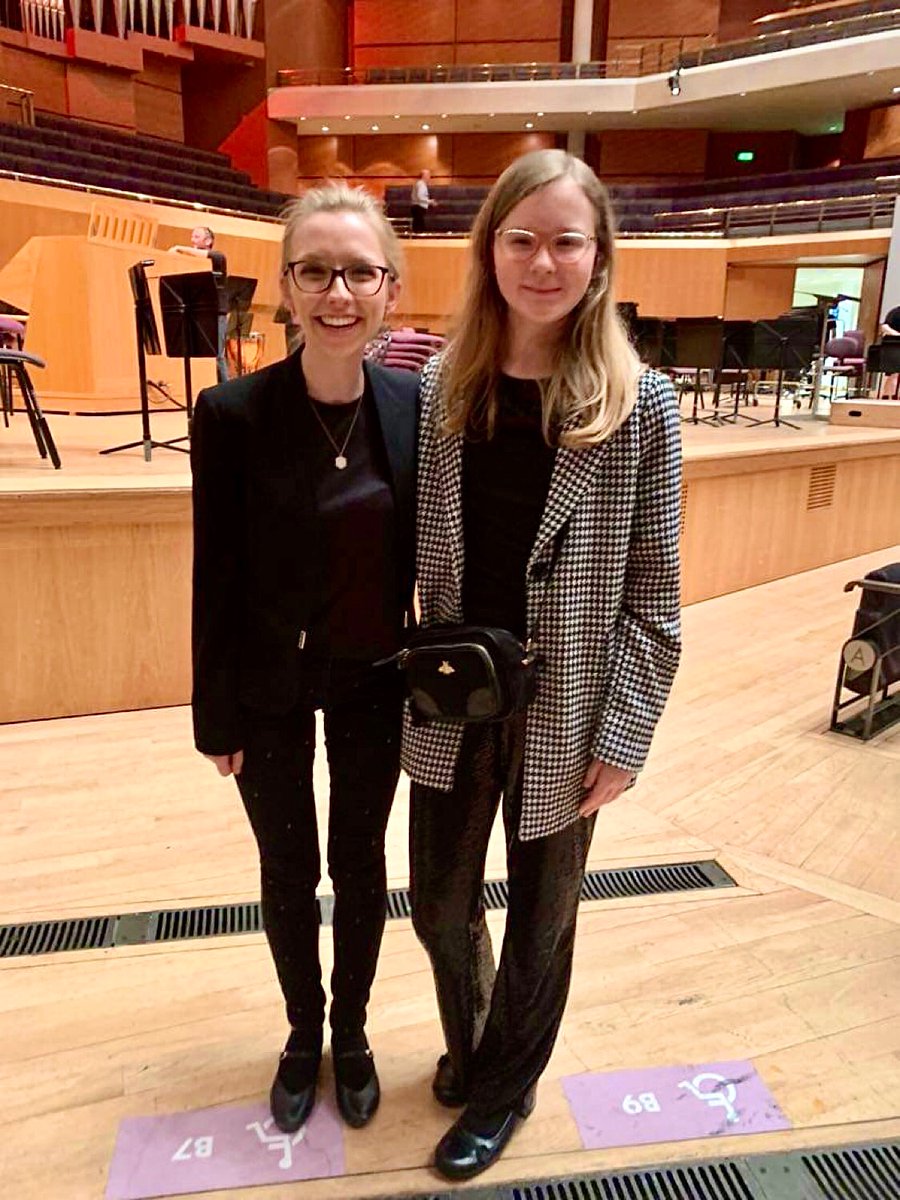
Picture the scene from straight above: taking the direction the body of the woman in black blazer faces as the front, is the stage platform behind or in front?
behind

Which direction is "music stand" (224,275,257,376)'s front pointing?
away from the camera

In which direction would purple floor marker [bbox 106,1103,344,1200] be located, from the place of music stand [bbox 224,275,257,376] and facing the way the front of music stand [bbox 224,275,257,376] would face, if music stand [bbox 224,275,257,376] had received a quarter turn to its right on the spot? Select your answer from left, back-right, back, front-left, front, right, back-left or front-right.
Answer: right

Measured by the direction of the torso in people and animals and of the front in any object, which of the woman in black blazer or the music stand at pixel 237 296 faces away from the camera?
the music stand

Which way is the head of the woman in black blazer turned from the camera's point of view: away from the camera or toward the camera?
toward the camera

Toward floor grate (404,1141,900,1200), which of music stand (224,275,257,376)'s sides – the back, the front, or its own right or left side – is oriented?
back

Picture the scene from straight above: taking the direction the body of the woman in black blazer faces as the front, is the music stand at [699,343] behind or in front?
behind

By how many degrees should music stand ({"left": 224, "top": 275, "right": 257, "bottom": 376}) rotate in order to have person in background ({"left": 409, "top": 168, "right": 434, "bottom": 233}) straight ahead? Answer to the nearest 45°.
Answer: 0° — it already faces them

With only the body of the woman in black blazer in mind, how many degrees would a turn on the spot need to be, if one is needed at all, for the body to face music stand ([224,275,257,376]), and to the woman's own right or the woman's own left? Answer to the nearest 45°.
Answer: approximately 180°

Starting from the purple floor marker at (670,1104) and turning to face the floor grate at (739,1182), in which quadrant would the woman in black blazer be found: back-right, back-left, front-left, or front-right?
back-right

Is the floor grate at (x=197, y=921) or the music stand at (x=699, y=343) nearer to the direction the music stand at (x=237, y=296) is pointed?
the music stand

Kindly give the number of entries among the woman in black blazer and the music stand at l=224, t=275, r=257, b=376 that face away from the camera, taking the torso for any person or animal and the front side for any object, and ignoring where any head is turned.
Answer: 1

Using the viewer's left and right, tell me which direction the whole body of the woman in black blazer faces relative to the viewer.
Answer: facing the viewer

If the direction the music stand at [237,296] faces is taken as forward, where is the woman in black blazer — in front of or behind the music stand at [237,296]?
behind

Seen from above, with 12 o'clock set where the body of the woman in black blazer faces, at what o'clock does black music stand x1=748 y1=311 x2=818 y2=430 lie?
The black music stand is roughly at 7 o'clock from the woman in black blazer.

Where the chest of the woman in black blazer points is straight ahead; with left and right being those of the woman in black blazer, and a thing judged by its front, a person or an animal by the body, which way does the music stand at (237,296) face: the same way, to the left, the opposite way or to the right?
the opposite way
